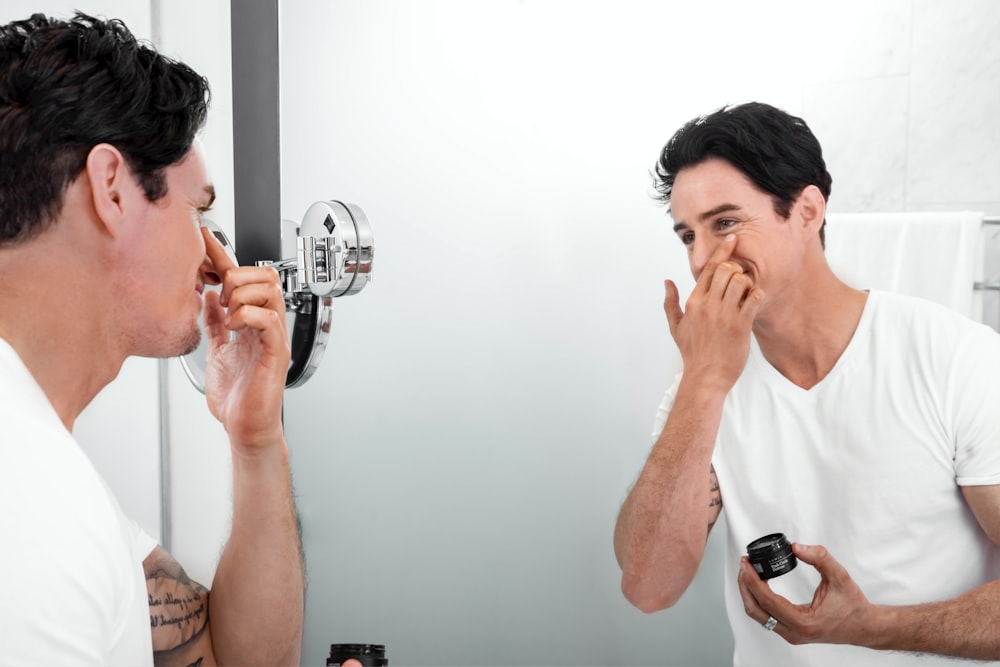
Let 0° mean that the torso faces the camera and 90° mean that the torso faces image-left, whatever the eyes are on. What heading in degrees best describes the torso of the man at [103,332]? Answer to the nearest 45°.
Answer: approximately 225°

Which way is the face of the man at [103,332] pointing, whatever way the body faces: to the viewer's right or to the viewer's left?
to the viewer's right

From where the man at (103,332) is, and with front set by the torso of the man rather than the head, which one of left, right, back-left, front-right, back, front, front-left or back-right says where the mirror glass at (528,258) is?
front
